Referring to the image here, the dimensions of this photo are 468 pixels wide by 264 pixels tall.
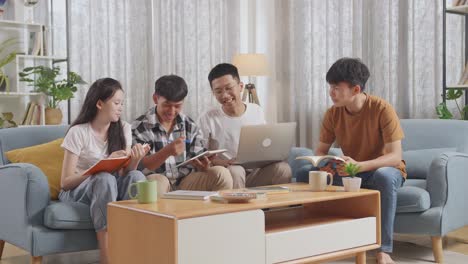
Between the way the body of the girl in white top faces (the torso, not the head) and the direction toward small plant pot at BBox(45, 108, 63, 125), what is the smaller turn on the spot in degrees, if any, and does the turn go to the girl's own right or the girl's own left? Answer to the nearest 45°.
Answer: approximately 135° to the girl's own left

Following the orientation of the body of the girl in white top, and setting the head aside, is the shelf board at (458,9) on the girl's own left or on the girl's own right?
on the girl's own left

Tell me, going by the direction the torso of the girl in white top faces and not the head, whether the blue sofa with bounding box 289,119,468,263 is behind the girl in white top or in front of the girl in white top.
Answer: in front

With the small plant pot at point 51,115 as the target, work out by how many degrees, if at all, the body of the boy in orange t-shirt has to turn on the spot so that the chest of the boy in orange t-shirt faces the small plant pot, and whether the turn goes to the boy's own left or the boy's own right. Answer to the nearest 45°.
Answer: approximately 90° to the boy's own right

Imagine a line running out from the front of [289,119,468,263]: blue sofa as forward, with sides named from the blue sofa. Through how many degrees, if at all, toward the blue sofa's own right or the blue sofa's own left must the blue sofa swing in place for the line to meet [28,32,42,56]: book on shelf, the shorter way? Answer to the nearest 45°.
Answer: approximately 90° to the blue sofa's own right

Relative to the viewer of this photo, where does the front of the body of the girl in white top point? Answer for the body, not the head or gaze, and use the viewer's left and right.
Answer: facing the viewer and to the right of the viewer

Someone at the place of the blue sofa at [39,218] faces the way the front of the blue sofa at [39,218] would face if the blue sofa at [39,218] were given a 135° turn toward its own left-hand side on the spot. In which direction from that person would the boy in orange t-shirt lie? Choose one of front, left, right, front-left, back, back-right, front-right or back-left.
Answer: right

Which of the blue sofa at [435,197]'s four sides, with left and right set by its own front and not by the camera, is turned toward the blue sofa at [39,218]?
front

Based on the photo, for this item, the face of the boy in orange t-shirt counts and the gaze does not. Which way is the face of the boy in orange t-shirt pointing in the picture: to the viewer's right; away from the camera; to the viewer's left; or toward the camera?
to the viewer's left

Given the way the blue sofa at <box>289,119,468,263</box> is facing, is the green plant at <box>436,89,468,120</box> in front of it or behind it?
behind

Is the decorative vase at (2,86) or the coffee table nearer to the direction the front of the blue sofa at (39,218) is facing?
the coffee table

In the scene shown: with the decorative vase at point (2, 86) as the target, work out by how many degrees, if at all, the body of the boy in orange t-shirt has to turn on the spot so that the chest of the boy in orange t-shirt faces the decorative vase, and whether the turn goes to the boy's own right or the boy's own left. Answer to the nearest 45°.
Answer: approximately 90° to the boy's own right

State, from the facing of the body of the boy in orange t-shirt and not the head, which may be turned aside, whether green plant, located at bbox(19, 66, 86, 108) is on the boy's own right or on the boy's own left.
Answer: on the boy's own right

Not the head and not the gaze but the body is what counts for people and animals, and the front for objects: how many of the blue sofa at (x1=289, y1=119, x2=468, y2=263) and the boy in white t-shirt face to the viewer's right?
0

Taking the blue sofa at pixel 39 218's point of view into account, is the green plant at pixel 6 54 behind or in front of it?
behind
